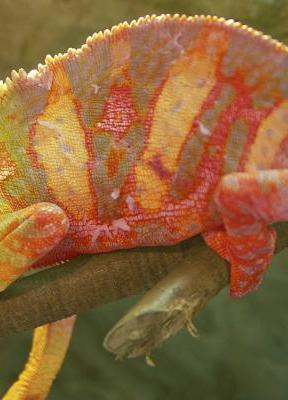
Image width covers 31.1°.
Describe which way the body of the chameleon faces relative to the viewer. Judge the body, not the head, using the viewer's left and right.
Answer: facing to the right of the viewer
